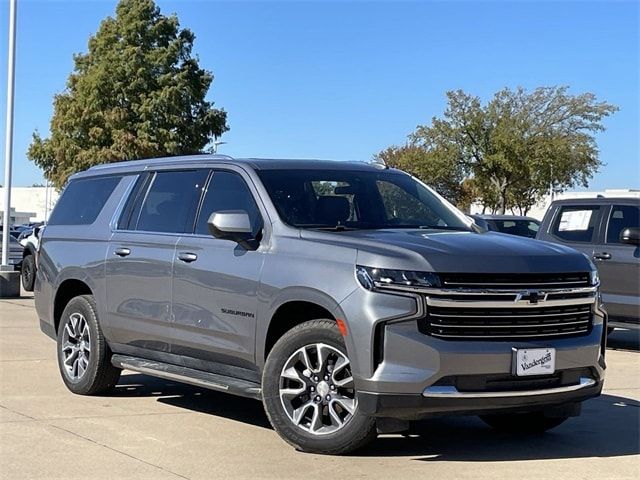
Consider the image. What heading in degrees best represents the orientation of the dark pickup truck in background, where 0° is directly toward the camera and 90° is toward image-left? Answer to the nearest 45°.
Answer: approximately 270°

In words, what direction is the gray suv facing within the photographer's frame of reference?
facing the viewer and to the right of the viewer

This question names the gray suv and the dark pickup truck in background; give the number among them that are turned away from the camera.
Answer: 0

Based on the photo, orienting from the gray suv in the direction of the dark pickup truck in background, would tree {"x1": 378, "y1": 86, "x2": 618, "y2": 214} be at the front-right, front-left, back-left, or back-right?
front-left

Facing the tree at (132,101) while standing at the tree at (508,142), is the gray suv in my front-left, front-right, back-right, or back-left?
front-left

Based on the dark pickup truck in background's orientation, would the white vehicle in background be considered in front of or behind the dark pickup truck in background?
behind

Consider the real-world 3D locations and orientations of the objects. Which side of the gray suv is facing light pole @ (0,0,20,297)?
back

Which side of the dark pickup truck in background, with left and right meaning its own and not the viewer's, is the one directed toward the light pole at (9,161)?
back

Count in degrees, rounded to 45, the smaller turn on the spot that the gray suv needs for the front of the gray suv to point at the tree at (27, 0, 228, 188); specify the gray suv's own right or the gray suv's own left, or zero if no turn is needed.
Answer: approximately 135° to the gray suv's own left

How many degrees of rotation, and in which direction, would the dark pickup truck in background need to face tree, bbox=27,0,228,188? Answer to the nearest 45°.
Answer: approximately 135° to its left

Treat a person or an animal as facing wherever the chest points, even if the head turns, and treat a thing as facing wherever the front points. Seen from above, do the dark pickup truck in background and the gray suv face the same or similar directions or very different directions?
same or similar directions
